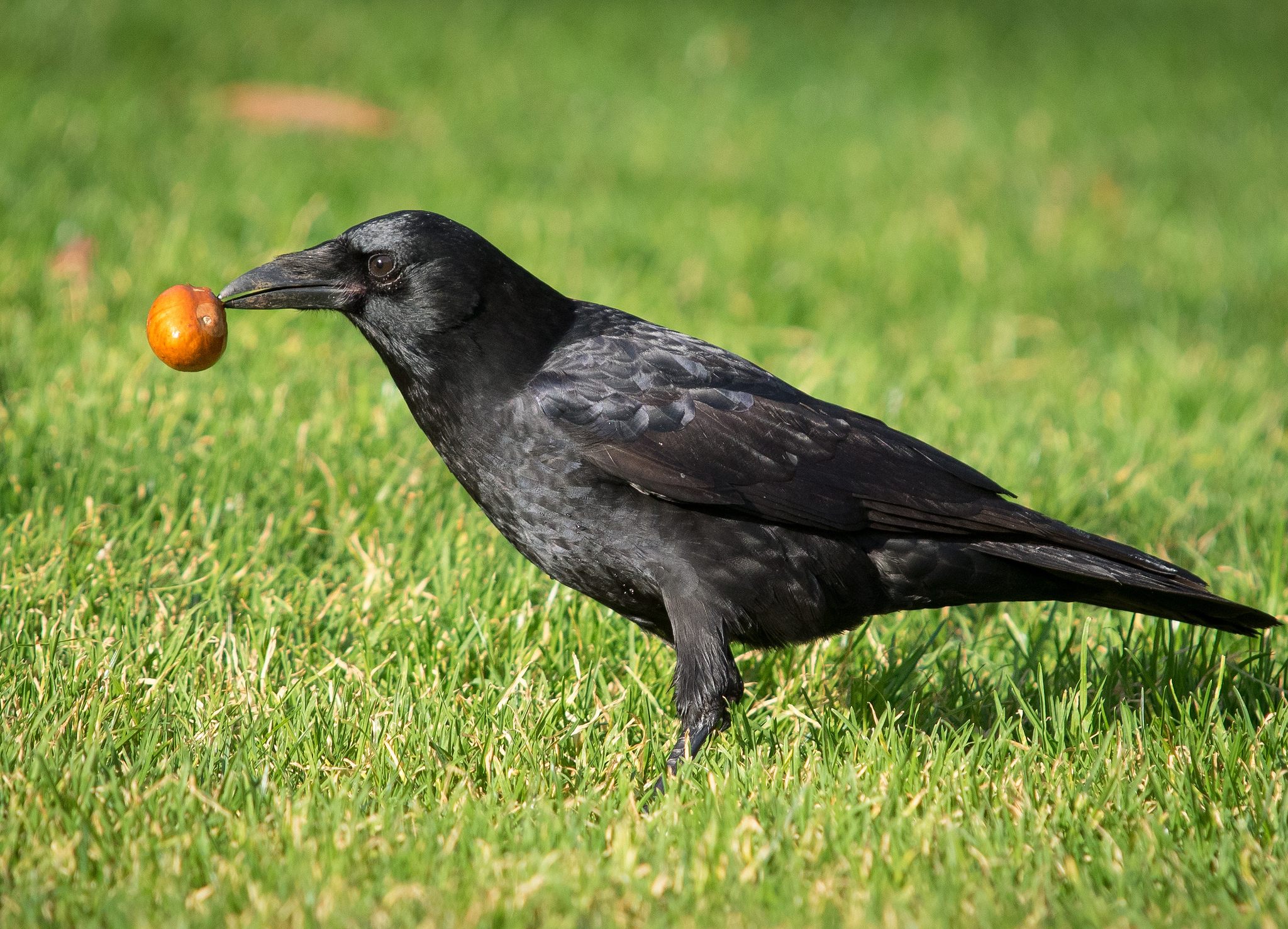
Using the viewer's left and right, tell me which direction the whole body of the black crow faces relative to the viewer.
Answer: facing to the left of the viewer

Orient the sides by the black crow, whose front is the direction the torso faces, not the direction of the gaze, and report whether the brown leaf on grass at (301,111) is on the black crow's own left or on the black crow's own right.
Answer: on the black crow's own right
